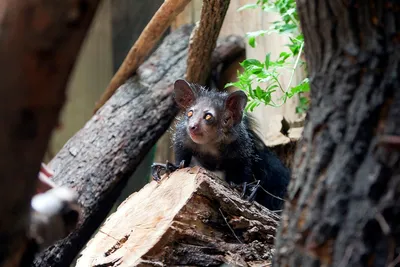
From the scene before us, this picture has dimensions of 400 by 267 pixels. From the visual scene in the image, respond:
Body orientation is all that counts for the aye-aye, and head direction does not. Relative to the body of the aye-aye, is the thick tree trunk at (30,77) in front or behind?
in front

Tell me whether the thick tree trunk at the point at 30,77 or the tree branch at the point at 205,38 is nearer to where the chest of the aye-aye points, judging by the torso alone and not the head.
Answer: the thick tree trunk

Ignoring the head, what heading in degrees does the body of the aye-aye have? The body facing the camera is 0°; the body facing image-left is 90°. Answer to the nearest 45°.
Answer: approximately 45°

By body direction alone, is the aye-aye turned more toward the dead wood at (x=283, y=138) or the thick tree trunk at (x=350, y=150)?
the thick tree trunk

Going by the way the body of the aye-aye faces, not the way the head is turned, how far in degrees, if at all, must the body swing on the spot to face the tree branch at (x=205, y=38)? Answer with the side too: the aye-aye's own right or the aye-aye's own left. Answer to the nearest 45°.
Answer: approximately 90° to the aye-aye's own right

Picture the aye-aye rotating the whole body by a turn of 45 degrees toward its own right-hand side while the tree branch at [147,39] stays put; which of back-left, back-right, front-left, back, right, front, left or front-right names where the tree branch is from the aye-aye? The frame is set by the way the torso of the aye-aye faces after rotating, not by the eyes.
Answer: front-right

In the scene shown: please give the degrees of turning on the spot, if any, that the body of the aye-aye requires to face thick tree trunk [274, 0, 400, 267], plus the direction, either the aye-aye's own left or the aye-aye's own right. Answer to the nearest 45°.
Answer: approximately 45° to the aye-aye's own left

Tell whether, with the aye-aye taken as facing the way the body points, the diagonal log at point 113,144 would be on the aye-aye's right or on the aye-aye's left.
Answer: on the aye-aye's right
